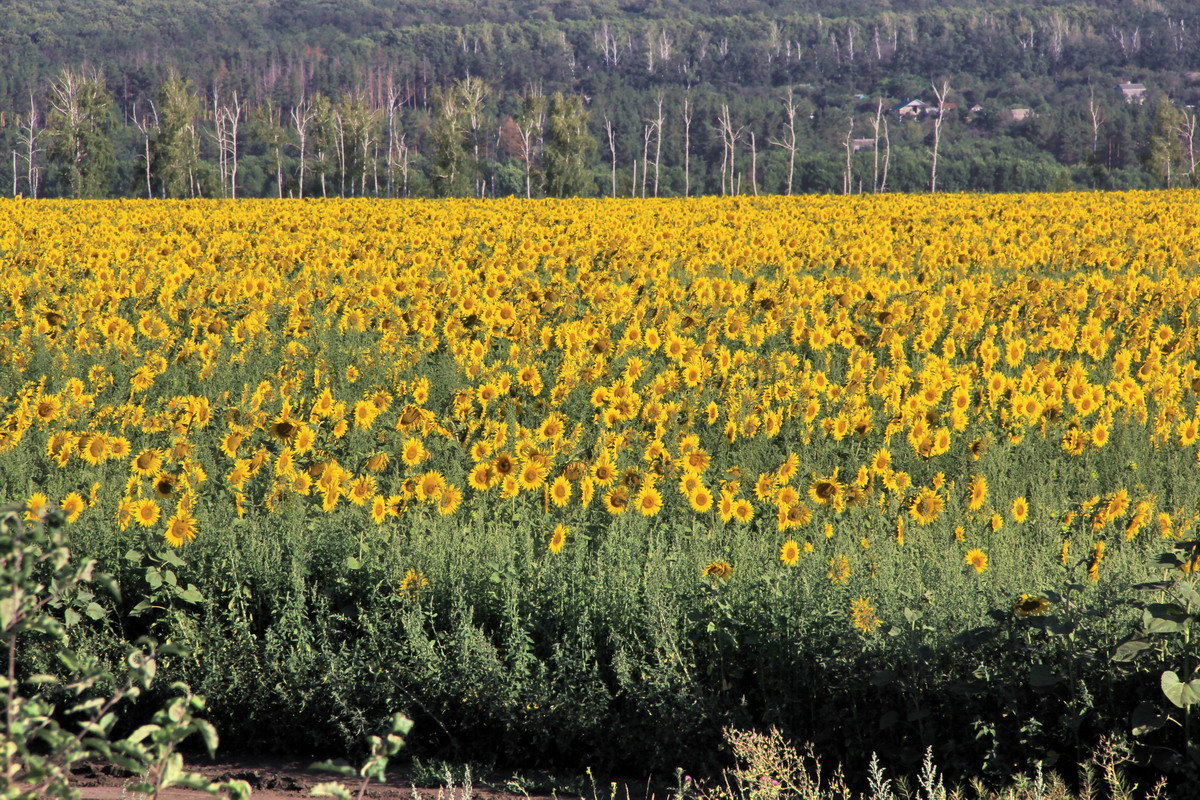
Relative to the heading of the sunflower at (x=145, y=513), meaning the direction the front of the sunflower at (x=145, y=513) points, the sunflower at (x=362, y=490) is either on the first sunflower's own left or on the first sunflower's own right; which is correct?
on the first sunflower's own left

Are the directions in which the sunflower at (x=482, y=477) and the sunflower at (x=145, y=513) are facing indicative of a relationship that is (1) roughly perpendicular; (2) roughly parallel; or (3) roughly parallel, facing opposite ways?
roughly parallel

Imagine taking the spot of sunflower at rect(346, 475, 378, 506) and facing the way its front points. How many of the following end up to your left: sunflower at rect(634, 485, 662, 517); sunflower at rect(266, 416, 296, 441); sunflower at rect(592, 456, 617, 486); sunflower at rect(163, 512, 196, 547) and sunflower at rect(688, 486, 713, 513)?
3

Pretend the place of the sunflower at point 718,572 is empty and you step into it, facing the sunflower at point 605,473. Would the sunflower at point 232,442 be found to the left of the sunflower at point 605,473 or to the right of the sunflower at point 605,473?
left

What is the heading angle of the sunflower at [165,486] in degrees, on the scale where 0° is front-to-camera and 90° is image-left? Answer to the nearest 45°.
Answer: approximately 0°

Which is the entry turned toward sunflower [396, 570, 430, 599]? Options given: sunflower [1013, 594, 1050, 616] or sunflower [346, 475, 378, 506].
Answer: sunflower [346, 475, 378, 506]

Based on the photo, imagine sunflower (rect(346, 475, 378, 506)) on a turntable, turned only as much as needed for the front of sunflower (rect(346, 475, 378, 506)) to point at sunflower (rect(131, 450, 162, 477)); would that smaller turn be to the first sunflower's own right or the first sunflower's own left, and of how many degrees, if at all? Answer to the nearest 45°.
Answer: approximately 135° to the first sunflower's own right

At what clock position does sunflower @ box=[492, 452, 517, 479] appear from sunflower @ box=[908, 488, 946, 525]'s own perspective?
sunflower @ box=[492, 452, 517, 479] is roughly at 3 o'clock from sunflower @ box=[908, 488, 946, 525].

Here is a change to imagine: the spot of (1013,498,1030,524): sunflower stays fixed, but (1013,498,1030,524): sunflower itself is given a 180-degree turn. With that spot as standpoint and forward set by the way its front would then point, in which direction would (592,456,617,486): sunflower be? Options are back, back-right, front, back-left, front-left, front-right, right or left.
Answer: front-left

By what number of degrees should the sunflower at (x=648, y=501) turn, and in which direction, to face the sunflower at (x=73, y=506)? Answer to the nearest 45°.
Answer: approximately 90° to its right

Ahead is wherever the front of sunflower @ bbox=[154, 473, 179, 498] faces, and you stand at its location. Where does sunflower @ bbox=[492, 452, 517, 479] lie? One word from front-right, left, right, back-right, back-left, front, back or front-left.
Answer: left

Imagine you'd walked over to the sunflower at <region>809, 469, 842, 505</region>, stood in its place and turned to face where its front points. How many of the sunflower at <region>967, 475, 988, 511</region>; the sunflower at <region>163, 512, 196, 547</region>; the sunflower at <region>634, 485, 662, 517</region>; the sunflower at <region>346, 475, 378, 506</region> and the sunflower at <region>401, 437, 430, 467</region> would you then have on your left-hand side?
1

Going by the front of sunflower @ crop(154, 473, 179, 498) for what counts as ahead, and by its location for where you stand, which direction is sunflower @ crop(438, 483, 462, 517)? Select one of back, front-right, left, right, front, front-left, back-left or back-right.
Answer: left

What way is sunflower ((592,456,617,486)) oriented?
toward the camera

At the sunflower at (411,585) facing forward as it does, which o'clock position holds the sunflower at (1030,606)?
the sunflower at (1030,606) is roughly at 10 o'clock from the sunflower at (411,585).
